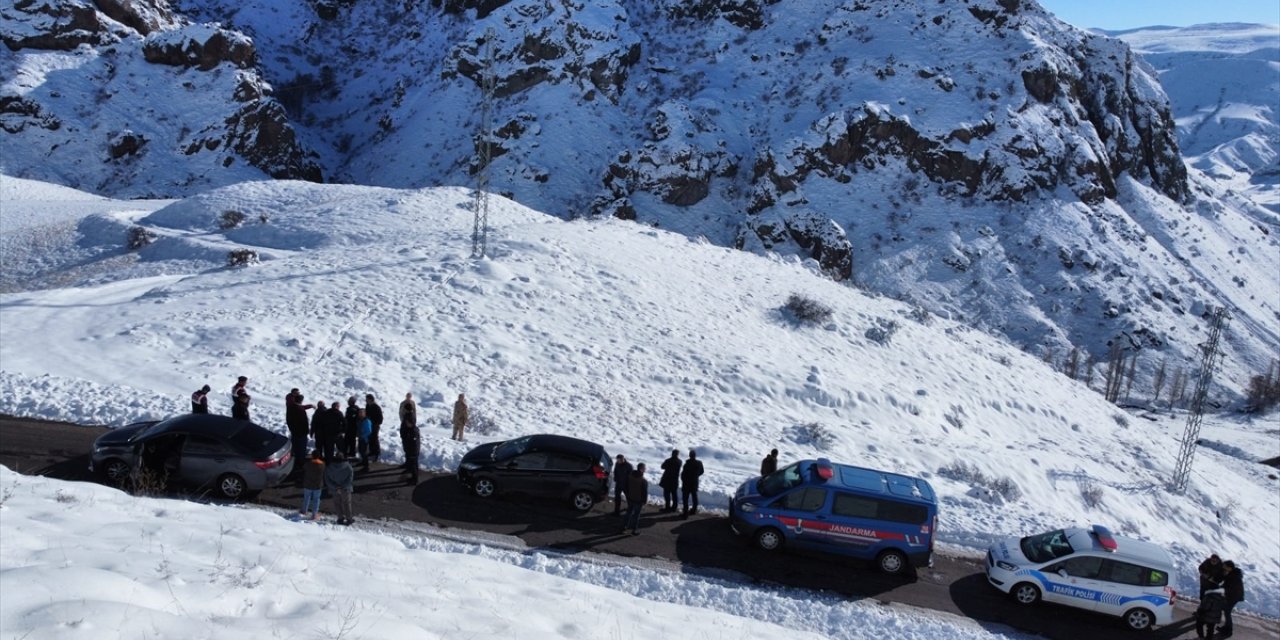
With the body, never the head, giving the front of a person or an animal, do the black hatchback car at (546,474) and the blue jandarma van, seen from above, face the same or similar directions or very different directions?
same or similar directions

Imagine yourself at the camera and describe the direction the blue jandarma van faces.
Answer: facing to the left of the viewer

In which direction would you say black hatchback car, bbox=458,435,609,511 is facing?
to the viewer's left

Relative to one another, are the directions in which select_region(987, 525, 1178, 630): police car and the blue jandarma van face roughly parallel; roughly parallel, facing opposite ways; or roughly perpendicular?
roughly parallel
